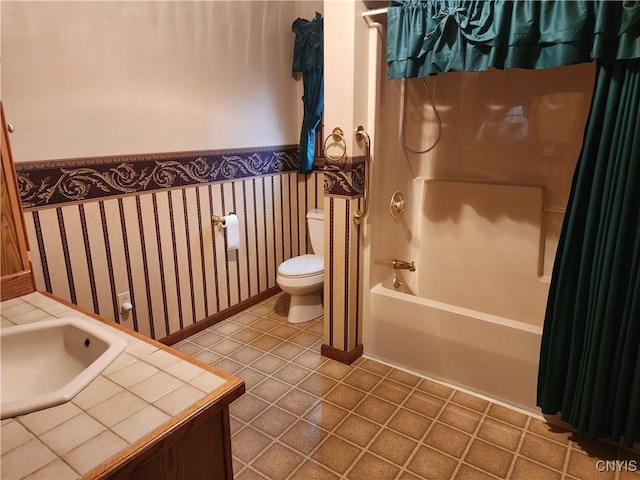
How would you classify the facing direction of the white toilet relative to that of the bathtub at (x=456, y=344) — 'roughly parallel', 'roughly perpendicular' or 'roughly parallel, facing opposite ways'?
roughly parallel

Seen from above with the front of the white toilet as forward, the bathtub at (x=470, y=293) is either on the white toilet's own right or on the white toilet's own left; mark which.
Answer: on the white toilet's own left

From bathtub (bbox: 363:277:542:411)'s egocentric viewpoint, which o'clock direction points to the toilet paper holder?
The toilet paper holder is roughly at 2 o'clock from the bathtub.

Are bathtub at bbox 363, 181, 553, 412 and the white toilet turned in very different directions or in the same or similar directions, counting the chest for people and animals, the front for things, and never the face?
same or similar directions

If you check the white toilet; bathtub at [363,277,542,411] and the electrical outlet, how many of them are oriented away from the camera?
0

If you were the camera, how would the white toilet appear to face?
facing the viewer and to the left of the viewer

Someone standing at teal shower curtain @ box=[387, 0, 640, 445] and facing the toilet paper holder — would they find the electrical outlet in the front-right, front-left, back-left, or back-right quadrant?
front-left

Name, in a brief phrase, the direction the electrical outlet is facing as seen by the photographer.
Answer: facing the viewer and to the right of the viewer
